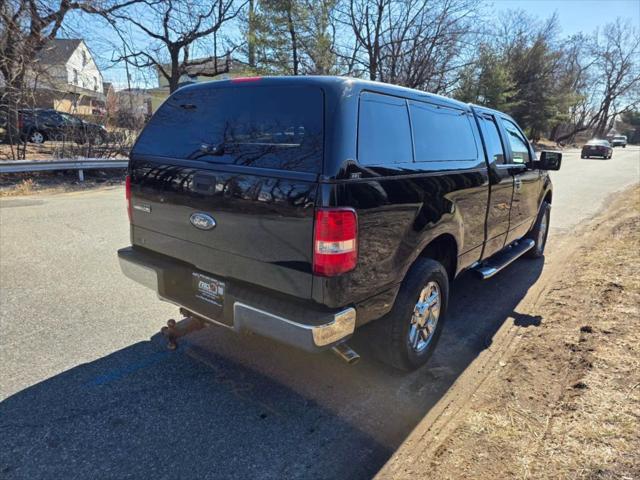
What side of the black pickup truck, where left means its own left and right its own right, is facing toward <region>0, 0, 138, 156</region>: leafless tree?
left

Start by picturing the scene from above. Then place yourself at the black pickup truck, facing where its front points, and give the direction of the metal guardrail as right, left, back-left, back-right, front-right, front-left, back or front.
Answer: left

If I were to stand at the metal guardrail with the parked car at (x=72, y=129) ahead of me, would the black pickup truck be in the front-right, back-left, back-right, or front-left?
back-right

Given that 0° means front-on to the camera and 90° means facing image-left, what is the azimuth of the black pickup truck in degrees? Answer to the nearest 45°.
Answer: approximately 225°

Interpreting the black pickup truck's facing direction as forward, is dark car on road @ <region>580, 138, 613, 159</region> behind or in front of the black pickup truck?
in front

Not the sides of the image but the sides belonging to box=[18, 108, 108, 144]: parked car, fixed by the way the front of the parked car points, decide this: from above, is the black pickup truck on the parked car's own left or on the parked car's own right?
on the parked car's own right
